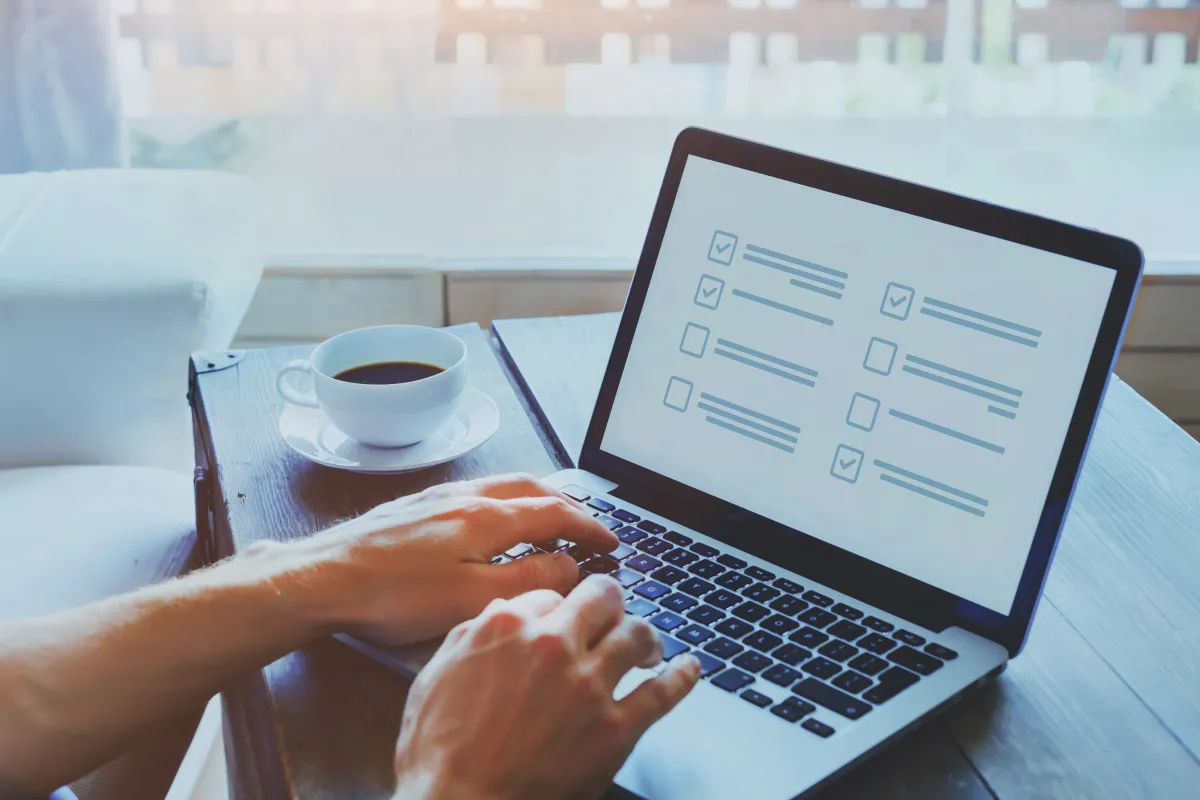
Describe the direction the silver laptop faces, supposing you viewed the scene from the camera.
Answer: facing the viewer and to the left of the viewer

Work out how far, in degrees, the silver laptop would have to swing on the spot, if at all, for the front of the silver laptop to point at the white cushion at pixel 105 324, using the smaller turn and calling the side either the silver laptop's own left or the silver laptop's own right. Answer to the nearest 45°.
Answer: approximately 90° to the silver laptop's own right

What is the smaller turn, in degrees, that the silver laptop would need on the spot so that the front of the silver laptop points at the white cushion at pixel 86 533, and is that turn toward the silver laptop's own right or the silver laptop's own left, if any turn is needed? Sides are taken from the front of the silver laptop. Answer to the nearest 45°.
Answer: approximately 45° to the silver laptop's own right

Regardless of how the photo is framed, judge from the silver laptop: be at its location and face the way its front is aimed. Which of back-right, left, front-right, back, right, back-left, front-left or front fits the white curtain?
right
